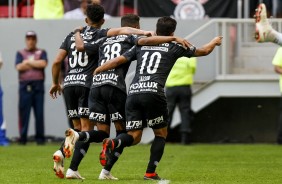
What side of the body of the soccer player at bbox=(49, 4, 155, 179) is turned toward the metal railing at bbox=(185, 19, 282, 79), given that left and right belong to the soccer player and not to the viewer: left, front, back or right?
front

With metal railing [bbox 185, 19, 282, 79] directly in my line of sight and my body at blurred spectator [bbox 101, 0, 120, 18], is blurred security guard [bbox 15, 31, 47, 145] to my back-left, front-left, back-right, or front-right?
back-right

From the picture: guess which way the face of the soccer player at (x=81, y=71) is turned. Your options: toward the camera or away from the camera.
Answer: away from the camera

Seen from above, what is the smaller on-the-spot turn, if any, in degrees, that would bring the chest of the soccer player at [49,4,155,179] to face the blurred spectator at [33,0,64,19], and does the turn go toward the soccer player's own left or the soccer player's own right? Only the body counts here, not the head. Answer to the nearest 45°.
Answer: approximately 45° to the soccer player's own left

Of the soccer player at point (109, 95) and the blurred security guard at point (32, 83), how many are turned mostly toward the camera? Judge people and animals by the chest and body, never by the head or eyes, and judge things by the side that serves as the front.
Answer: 1

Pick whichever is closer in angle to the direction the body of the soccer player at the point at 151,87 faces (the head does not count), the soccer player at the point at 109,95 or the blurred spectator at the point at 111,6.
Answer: the blurred spectator

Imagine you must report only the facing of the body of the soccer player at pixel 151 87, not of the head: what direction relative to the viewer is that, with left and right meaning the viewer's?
facing away from the viewer and to the right of the viewer

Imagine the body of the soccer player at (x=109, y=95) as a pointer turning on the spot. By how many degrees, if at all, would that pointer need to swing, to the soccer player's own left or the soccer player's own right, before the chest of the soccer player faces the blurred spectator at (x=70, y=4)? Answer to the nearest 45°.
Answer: approximately 45° to the soccer player's own left

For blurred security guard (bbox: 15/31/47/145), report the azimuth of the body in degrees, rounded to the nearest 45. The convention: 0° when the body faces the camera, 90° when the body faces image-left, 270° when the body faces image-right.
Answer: approximately 0°

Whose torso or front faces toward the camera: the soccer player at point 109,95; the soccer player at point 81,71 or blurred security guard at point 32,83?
the blurred security guard

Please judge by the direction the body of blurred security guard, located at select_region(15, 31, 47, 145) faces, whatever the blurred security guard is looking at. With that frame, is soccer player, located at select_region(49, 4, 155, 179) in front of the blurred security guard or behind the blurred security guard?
in front

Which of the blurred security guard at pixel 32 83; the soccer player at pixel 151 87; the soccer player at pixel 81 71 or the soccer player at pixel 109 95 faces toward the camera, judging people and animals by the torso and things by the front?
the blurred security guard
